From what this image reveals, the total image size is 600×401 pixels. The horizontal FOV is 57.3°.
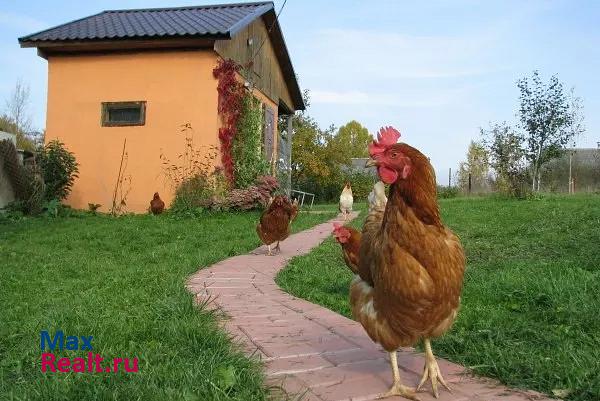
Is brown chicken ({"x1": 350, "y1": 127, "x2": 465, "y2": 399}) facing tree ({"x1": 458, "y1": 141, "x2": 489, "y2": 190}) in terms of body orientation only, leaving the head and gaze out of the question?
no

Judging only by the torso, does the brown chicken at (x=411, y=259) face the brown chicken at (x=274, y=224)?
no

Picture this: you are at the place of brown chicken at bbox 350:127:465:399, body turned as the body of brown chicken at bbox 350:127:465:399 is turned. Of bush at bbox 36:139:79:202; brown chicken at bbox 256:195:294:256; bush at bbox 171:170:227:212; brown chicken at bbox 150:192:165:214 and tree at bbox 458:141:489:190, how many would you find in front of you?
0

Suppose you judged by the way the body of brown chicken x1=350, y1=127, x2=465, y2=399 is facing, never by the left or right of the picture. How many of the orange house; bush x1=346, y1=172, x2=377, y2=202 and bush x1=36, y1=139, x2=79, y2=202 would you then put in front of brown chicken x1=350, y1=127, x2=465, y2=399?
0

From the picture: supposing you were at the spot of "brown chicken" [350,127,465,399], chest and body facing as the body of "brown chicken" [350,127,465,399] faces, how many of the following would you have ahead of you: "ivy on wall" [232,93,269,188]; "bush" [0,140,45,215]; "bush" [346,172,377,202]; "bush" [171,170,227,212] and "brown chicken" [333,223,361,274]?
0

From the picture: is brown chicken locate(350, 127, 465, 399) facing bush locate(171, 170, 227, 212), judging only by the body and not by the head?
no

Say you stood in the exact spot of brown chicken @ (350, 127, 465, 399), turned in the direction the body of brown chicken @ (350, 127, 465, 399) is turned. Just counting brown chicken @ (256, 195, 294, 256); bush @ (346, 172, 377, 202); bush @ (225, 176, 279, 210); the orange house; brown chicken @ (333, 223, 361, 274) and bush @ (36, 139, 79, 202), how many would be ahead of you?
0
